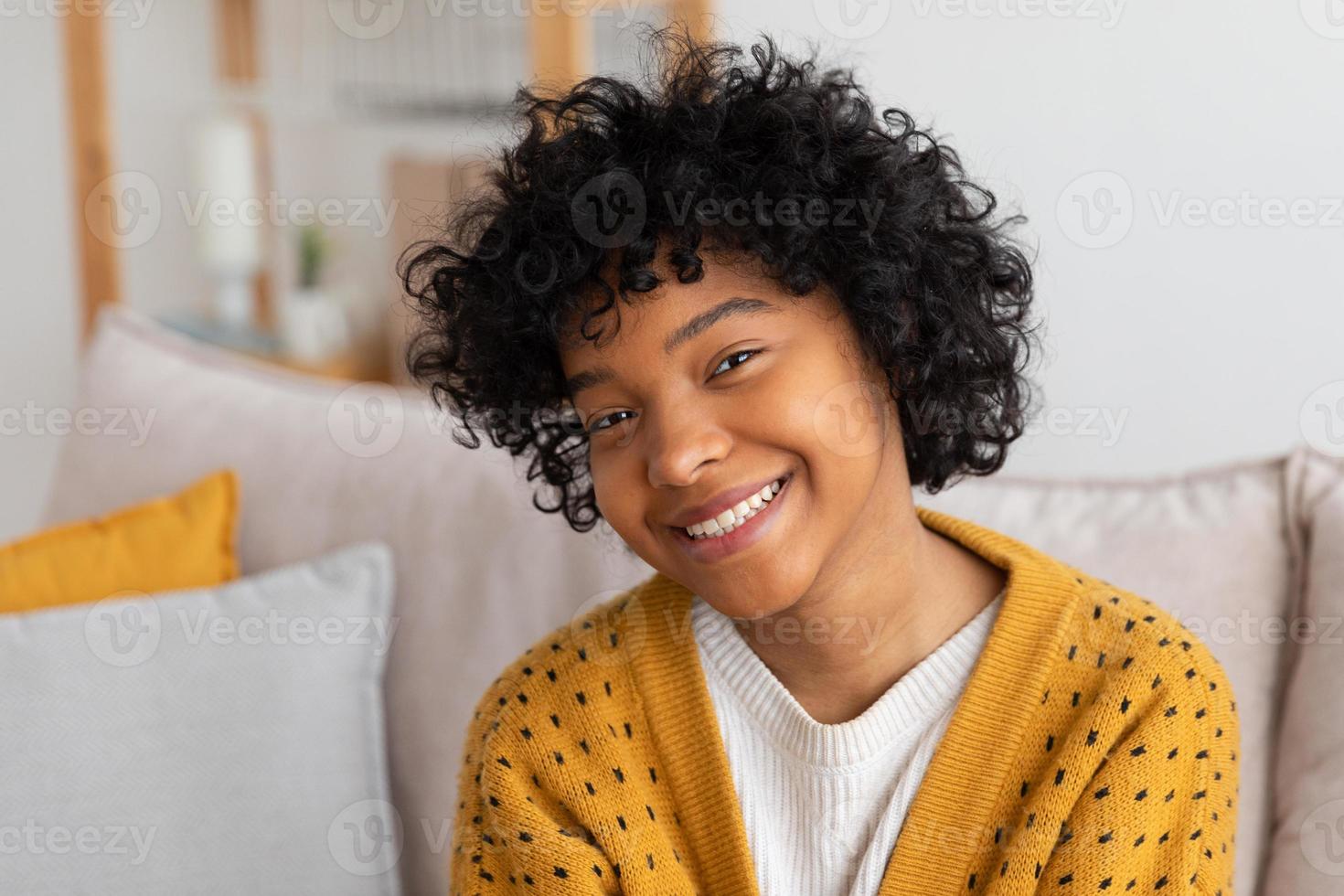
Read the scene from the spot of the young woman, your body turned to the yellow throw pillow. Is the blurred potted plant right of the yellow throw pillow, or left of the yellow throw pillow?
right

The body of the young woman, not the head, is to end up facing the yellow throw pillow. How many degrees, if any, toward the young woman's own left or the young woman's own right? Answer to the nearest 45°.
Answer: approximately 135° to the young woman's own right

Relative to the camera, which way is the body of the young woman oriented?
toward the camera

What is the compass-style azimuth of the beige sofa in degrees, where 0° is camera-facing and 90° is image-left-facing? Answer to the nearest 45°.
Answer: approximately 0°

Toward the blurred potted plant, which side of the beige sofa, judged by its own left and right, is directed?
back
